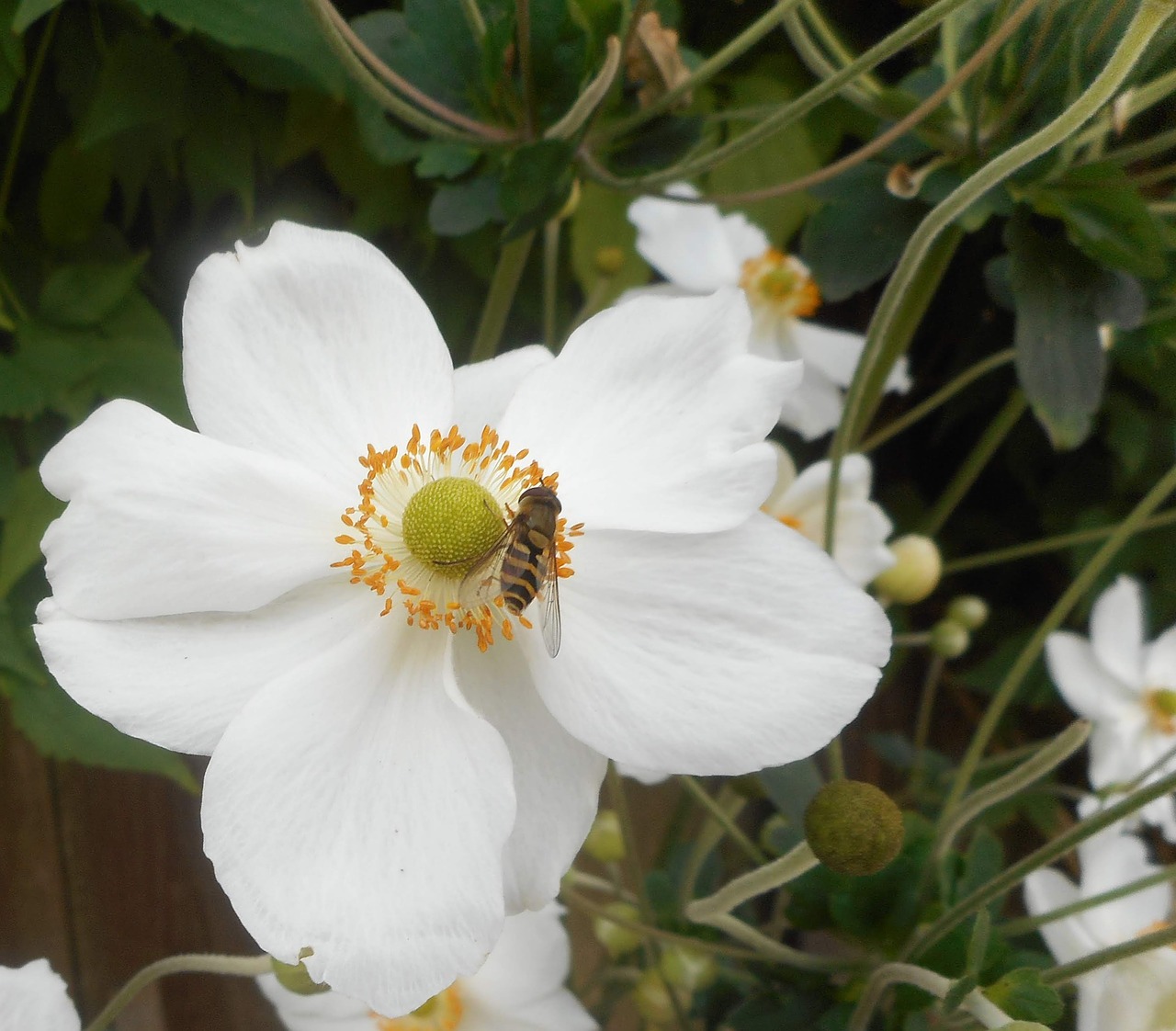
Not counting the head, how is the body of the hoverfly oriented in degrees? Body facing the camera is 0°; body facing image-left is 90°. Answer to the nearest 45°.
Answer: approximately 180°
